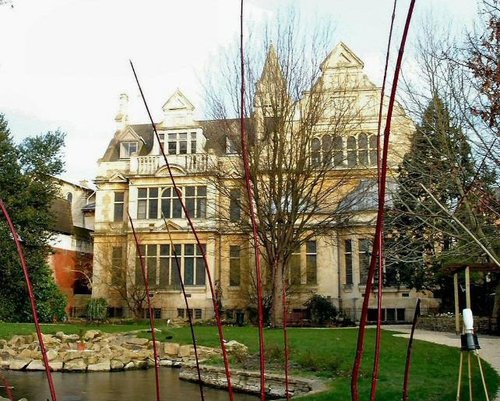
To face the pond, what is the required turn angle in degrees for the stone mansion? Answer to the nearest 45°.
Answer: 0° — it already faces it

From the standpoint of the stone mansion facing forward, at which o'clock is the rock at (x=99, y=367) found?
The rock is roughly at 12 o'clock from the stone mansion.

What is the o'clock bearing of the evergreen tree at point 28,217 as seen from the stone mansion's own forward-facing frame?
The evergreen tree is roughly at 2 o'clock from the stone mansion.

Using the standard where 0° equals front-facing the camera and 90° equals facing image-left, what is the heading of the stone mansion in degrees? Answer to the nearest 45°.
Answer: approximately 0°

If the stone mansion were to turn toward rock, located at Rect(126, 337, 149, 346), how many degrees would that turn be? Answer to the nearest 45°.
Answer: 0° — it already faces it
